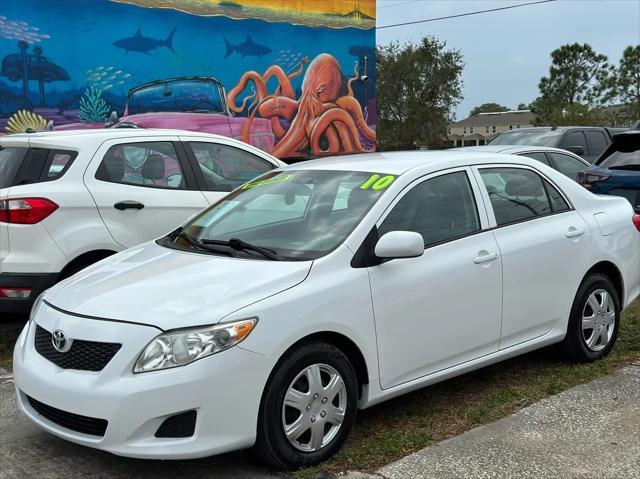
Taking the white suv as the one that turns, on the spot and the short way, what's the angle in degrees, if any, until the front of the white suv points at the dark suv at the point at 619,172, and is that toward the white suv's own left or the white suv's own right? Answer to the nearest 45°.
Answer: approximately 45° to the white suv's own right

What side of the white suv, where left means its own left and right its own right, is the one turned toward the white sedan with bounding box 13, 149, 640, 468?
right

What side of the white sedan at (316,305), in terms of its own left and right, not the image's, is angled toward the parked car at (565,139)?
back

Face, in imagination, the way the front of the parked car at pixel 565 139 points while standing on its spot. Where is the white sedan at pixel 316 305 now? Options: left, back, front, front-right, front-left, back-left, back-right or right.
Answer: front-left

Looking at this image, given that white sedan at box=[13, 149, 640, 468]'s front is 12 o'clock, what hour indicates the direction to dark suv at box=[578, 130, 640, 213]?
The dark suv is roughly at 6 o'clock from the white sedan.

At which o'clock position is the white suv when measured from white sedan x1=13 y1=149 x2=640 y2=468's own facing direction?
The white suv is roughly at 3 o'clock from the white sedan.

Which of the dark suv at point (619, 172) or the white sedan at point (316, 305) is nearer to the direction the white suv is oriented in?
the dark suv

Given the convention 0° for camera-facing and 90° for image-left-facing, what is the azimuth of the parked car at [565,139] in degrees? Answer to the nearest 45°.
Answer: approximately 45°

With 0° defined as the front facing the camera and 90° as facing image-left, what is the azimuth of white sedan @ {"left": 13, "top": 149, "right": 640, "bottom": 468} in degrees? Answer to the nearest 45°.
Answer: approximately 45°

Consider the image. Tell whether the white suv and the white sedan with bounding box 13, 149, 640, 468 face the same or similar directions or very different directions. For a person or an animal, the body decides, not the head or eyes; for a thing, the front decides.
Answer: very different directions

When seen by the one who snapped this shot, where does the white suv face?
facing away from the viewer and to the right of the viewer

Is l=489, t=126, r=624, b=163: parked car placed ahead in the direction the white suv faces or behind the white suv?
ahead

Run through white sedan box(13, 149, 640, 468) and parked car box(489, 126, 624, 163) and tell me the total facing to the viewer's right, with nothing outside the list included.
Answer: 0
